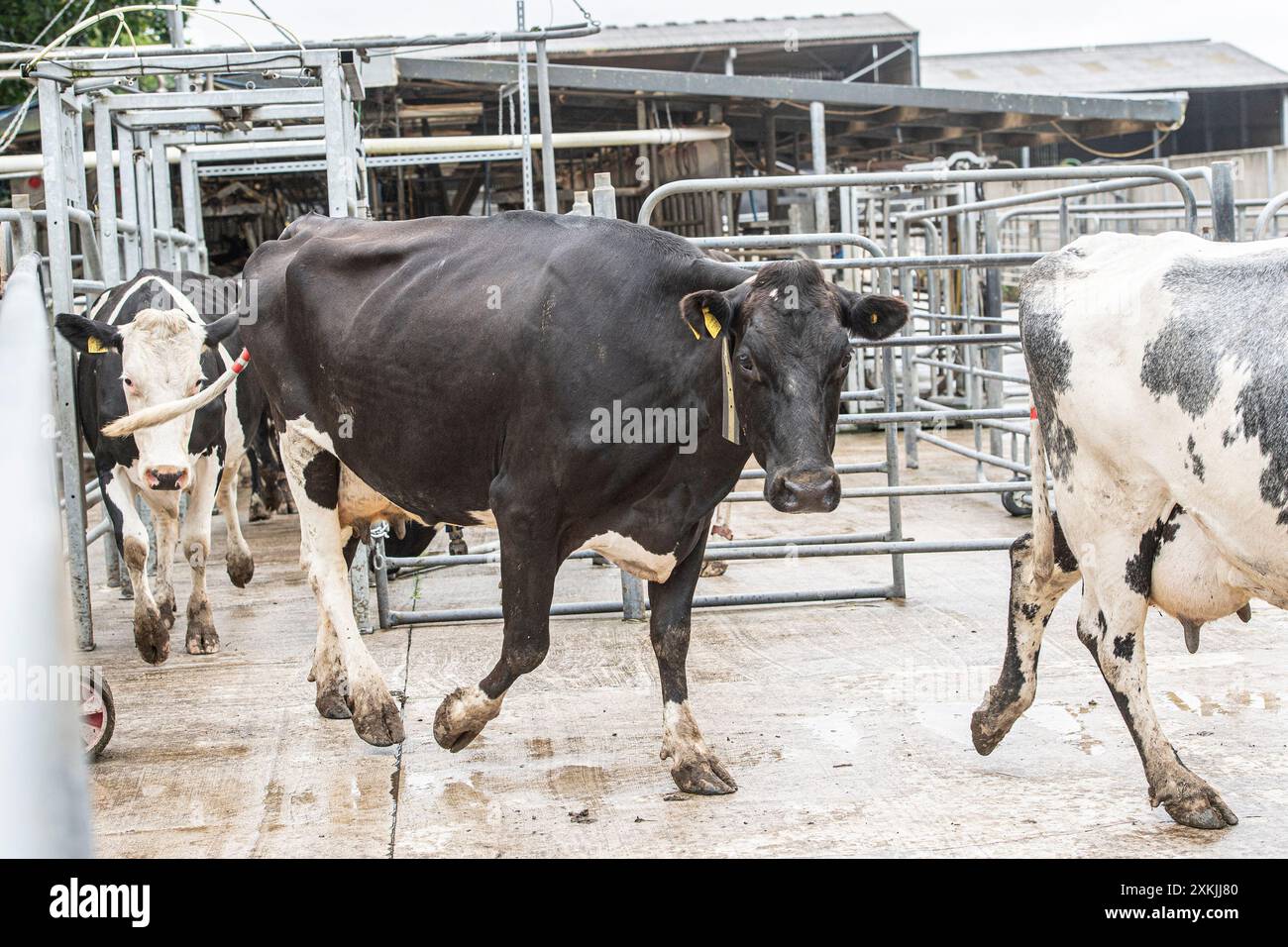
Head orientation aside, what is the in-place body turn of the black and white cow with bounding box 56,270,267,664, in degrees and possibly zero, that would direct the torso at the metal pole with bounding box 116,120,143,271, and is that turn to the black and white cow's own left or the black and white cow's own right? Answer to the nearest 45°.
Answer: approximately 180°

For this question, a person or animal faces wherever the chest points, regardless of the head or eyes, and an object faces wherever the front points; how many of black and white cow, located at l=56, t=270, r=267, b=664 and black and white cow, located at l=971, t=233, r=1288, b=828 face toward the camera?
1

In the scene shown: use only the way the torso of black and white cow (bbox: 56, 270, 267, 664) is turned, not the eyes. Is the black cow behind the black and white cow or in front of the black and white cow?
in front

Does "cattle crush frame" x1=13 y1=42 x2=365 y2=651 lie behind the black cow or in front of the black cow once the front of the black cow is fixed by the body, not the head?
behind

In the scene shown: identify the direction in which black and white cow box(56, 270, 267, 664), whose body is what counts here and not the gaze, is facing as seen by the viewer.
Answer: toward the camera

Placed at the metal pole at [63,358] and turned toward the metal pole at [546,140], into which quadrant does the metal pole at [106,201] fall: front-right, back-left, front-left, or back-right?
front-left

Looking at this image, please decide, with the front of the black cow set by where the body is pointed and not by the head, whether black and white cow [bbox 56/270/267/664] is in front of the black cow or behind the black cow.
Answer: behind

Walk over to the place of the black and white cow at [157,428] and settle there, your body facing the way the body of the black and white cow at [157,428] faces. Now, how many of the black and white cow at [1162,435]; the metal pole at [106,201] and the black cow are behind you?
1

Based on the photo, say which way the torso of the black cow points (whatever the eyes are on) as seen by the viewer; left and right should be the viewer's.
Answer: facing the viewer and to the right of the viewer

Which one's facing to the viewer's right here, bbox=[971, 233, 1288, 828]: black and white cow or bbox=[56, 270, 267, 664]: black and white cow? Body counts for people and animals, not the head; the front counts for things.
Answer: bbox=[971, 233, 1288, 828]: black and white cow

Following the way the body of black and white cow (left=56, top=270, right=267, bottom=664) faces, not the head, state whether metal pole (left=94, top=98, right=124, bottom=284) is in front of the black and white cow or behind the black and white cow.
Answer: behind

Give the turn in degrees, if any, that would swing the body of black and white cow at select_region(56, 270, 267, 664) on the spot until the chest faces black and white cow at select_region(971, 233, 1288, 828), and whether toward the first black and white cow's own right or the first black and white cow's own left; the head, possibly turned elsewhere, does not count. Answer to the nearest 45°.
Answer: approximately 45° to the first black and white cow's own left

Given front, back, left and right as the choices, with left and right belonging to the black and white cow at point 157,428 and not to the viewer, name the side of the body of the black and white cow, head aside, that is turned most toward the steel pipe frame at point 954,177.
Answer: left
